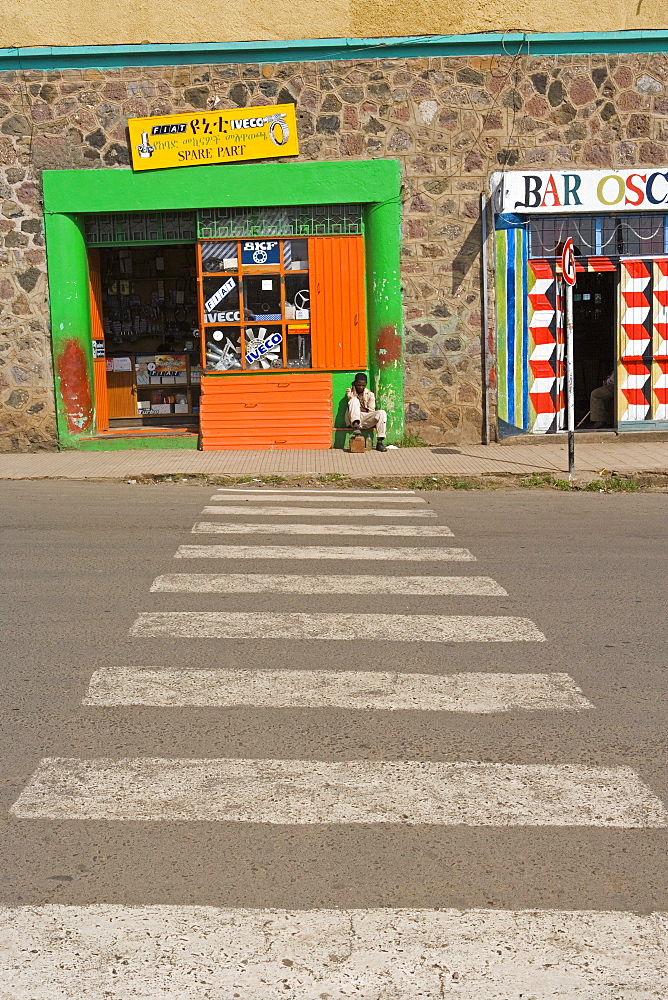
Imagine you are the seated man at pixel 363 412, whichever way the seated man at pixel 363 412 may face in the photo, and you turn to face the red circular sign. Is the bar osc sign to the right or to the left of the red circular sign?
left

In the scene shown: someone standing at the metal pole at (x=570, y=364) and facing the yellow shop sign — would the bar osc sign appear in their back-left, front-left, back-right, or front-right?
front-right

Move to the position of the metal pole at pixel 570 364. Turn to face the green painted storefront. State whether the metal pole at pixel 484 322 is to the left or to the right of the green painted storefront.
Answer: right

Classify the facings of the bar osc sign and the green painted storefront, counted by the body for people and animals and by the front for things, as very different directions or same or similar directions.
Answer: same or similar directions

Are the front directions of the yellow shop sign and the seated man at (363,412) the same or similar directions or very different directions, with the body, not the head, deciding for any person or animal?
same or similar directions

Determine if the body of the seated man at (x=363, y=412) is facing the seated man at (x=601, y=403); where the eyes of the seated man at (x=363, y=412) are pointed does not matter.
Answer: no

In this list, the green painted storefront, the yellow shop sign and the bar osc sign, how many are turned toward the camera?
3

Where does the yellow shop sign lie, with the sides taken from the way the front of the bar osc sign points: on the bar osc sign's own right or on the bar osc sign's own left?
on the bar osc sign's own right

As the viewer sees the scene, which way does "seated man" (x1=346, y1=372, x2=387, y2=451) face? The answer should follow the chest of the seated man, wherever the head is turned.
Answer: toward the camera

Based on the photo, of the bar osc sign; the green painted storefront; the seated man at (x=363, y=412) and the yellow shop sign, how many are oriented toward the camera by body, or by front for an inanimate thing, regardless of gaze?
4

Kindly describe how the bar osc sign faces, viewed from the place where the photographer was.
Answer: facing the viewer

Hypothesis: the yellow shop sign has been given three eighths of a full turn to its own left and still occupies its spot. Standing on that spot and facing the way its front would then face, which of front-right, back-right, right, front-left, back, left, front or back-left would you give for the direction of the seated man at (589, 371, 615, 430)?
front-right

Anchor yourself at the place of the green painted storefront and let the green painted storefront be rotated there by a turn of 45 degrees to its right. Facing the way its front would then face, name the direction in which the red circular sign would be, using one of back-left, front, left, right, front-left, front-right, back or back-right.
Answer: left

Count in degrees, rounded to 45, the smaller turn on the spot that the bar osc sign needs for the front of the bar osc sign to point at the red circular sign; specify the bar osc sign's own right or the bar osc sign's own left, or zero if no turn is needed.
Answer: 0° — it already faces it

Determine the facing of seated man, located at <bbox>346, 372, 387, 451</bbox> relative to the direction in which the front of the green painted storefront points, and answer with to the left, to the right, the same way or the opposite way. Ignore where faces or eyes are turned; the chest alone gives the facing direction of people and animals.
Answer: the same way

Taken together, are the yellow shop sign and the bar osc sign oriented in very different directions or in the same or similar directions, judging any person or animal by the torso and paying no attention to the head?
same or similar directions
